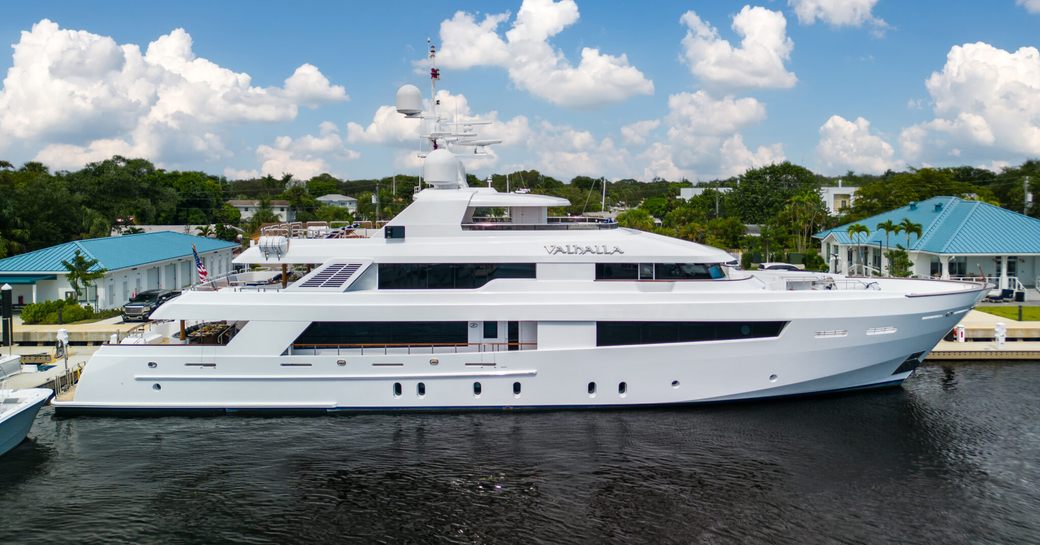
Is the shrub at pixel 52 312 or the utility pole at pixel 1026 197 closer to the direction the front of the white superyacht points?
the utility pole

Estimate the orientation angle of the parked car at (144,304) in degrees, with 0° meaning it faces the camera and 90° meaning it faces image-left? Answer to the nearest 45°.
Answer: approximately 45°

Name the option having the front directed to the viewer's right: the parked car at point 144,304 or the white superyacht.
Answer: the white superyacht

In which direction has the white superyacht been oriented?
to the viewer's right

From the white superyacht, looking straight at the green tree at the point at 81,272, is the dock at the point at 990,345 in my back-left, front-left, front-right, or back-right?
back-right

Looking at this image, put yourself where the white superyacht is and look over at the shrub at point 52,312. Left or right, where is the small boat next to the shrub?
left

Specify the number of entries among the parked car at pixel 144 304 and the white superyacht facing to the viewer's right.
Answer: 1

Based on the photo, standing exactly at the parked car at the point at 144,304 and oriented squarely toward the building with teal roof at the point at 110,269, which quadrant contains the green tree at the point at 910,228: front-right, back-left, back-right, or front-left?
back-right

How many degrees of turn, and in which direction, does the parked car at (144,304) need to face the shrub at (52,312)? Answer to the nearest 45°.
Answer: approximately 45° to its right
